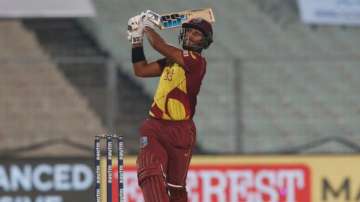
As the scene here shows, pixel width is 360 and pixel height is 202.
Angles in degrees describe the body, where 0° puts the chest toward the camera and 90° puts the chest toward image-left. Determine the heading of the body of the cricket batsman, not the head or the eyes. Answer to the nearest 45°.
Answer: approximately 45°
